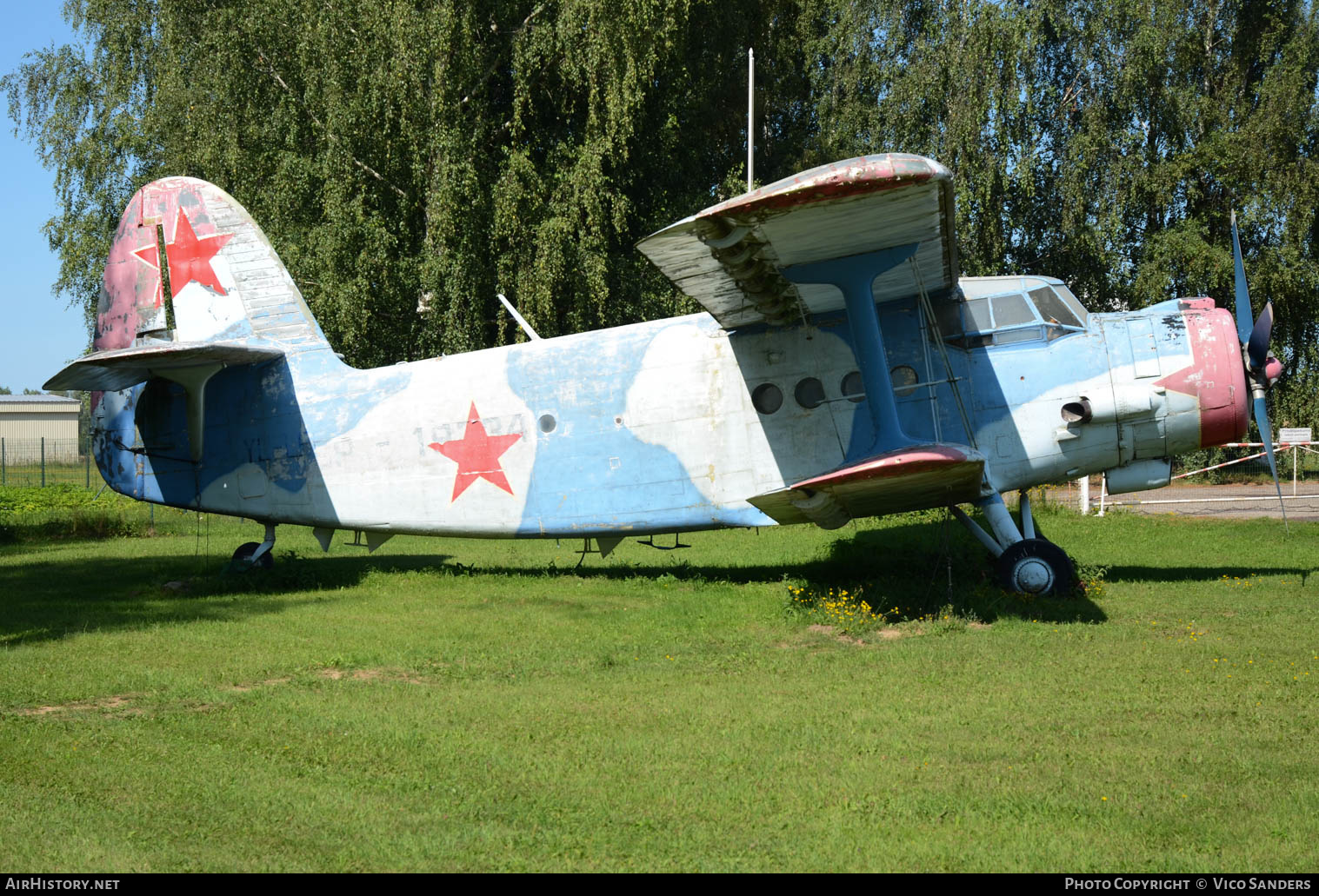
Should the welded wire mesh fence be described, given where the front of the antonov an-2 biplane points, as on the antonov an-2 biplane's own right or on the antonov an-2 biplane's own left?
on the antonov an-2 biplane's own left

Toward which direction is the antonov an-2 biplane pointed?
to the viewer's right
